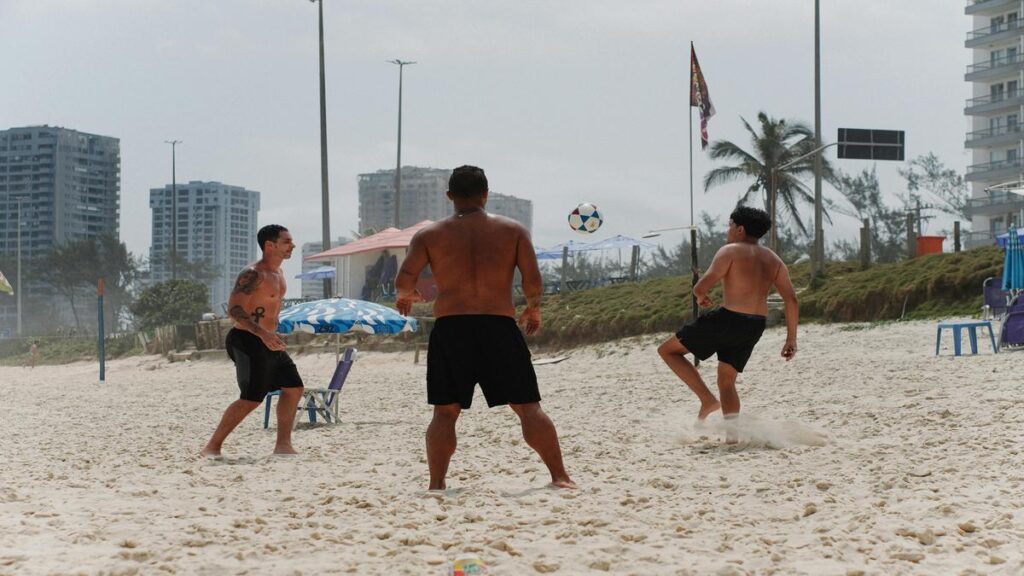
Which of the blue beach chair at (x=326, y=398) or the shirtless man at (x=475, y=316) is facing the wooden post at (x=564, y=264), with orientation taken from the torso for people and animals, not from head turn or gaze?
the shirtless man

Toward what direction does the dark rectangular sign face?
away from the camera

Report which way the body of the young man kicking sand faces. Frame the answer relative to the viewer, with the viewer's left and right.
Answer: facing away from the viewer and to the left of the viewer

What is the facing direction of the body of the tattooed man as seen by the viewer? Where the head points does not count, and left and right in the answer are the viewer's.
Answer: facing to the right of the viewer

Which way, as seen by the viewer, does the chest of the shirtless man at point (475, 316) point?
away from the camera

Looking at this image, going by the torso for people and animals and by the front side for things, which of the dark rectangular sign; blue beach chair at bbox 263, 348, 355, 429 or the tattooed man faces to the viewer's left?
the blue beach chair

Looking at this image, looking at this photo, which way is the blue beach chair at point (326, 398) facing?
to the viewer's left

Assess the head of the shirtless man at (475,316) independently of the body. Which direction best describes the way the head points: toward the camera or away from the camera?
away from the camera
